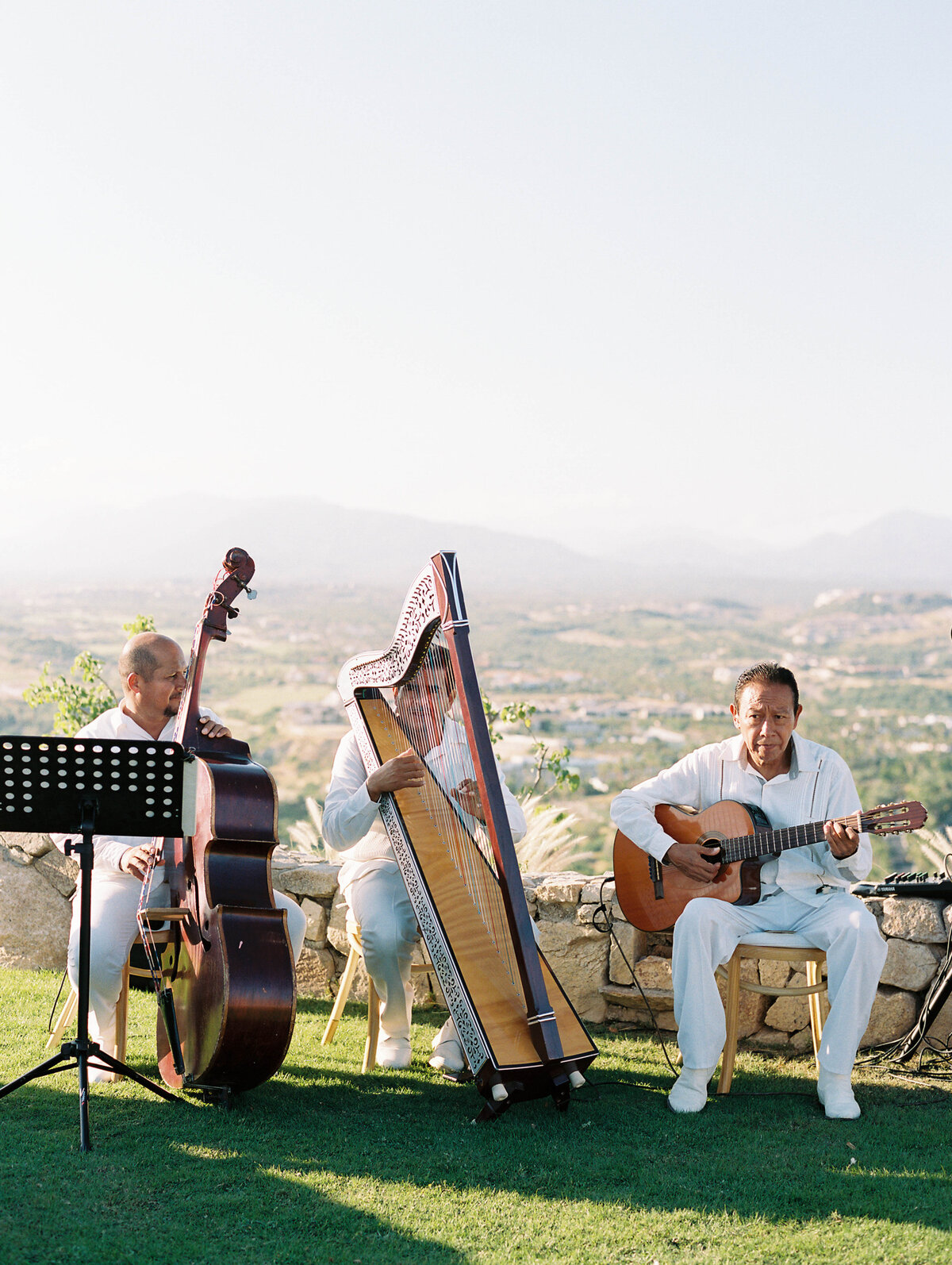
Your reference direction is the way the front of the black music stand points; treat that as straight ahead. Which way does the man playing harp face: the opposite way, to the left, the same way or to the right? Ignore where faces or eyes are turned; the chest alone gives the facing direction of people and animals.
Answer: the opposite way

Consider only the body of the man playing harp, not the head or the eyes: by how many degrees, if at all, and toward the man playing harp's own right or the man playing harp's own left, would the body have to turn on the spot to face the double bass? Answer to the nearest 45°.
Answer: approximately 45° to the man playing harp's own right

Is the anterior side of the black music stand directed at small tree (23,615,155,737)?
yes

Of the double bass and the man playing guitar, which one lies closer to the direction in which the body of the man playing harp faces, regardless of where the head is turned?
the man playing guitar

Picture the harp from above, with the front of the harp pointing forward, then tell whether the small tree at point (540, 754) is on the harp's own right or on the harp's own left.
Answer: on the harp's own left

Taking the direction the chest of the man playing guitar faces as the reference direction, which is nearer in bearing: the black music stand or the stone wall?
the black music stand

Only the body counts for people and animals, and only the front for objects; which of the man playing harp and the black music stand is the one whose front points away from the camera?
the black music stand

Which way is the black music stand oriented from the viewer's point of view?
away from the camera

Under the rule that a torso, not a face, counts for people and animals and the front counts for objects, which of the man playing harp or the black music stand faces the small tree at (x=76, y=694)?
the black music stand

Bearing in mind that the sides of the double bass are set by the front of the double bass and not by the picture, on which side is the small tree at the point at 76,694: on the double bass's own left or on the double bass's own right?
on the double bass's own right
